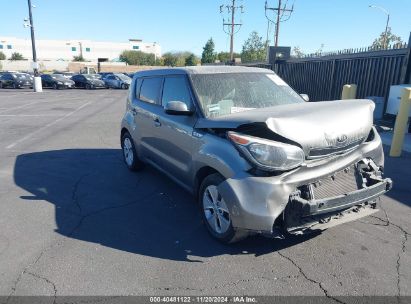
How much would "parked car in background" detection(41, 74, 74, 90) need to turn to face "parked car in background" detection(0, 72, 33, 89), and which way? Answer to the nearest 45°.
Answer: approximately 135° to its right

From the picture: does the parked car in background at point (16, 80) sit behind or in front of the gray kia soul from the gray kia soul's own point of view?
behind

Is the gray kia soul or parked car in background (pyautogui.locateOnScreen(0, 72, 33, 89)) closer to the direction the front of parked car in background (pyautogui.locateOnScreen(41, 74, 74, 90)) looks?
the gray kia soul

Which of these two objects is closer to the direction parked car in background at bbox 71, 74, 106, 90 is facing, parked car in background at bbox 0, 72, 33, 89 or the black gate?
the black gate

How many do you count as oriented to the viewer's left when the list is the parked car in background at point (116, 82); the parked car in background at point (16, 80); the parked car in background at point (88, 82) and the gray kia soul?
0

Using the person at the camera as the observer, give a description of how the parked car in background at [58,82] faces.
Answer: facing the viewer and to the right of the viewer

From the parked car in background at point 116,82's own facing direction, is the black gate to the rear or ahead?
ahead

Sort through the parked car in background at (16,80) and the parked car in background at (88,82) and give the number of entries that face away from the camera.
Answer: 0

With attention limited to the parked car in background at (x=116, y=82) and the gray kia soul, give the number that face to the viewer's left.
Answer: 0

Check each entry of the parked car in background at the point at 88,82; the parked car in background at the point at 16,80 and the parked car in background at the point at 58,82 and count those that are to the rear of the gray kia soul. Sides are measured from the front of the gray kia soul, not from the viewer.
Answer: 3

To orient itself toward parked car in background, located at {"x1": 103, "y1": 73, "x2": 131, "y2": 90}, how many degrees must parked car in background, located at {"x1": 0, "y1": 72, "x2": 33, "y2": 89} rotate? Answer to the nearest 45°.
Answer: approximately 45° to its left

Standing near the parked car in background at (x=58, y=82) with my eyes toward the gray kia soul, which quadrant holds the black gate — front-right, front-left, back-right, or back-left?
front-left

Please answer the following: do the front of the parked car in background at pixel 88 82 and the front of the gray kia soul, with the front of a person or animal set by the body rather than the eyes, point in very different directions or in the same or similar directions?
same or similar directions

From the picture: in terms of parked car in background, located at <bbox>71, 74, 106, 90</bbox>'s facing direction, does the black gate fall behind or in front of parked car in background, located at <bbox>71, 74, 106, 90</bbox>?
in front

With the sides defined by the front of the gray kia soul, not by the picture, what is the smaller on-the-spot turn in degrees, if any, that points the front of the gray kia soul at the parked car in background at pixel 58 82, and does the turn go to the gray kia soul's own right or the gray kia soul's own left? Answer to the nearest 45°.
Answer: approximately 180°
